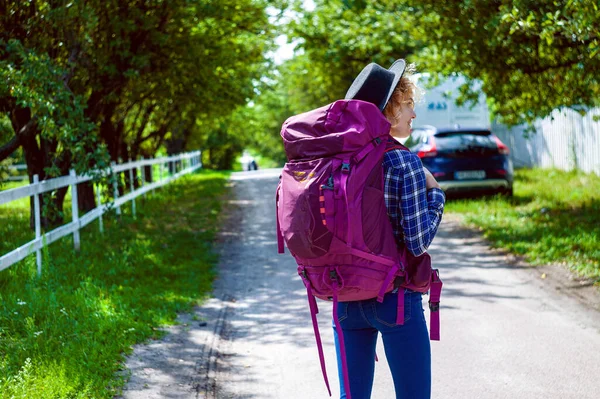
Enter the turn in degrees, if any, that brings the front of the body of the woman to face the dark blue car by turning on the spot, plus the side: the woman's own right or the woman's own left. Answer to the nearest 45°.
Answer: approximately 45° to the woman's own left

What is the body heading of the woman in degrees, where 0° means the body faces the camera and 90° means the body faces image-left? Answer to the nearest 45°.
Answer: approximately 225°

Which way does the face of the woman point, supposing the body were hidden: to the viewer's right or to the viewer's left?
to the viewer's right

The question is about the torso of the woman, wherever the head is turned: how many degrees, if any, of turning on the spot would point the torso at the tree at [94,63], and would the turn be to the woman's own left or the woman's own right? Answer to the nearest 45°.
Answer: approximately 90° to the woman's own left
